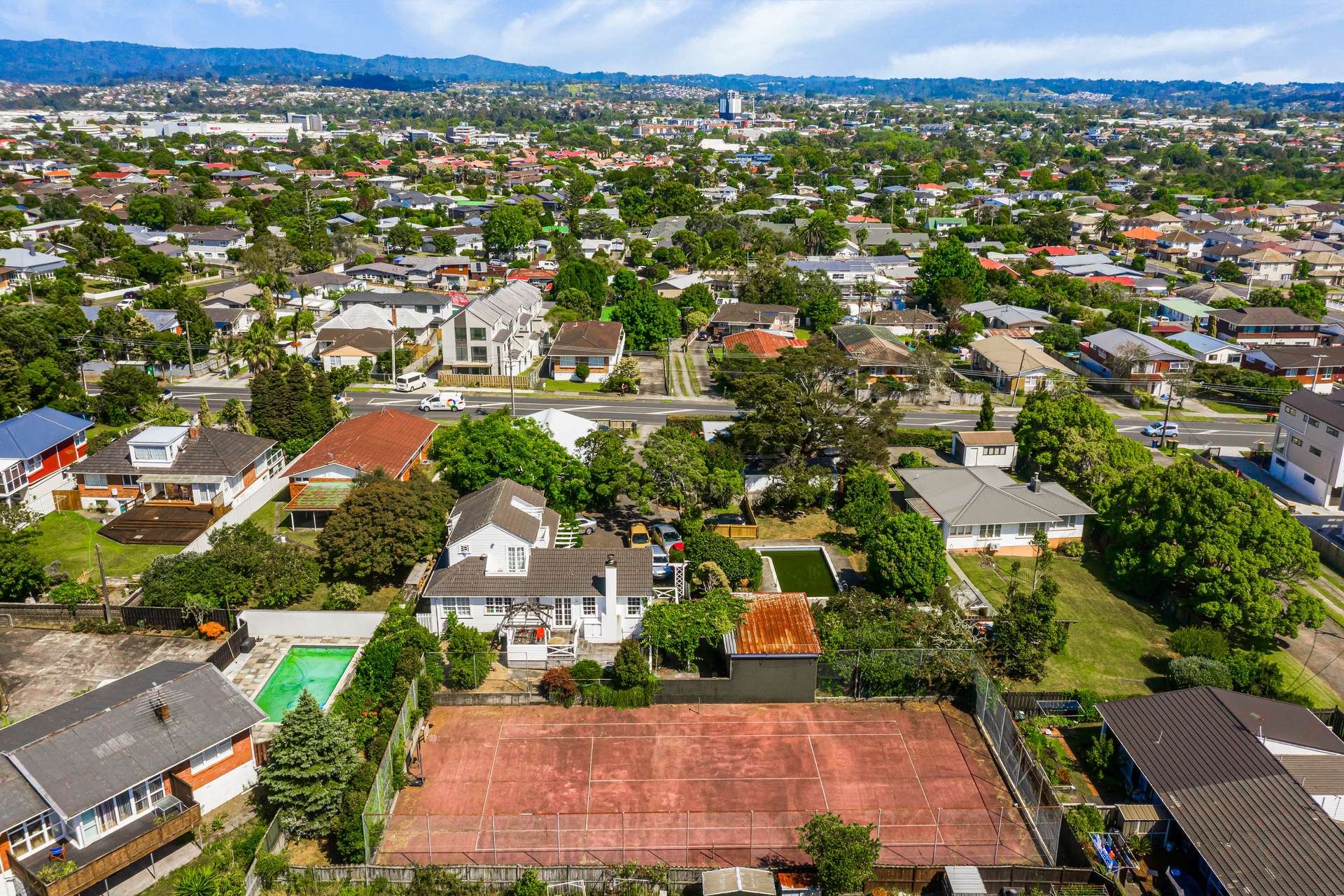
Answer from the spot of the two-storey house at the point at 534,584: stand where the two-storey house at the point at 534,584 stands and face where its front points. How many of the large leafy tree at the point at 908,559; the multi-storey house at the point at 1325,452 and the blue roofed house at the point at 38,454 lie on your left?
2

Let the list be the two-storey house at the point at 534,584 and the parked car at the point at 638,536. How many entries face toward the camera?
2

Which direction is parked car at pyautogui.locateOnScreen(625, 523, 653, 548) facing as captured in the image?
toward the camera

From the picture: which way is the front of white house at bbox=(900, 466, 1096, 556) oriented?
toward the camera

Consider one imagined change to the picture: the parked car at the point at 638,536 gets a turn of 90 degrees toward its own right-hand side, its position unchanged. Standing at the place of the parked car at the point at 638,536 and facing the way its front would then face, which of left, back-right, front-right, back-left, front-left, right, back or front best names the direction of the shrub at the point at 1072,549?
back

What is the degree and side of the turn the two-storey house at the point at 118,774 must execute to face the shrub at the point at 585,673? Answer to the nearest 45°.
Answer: approximately 45° to its left

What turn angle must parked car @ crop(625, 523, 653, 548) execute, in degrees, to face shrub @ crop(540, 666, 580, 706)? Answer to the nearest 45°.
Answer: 0° — it already faces it

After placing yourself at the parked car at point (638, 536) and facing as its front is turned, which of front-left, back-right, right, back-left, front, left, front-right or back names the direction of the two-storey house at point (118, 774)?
front-right

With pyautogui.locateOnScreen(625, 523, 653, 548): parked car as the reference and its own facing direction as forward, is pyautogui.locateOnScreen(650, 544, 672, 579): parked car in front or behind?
in front

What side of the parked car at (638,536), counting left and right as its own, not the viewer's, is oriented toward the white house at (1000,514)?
left

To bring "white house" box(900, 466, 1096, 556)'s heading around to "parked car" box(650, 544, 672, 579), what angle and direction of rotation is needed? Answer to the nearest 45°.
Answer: approximately 45° to its right
